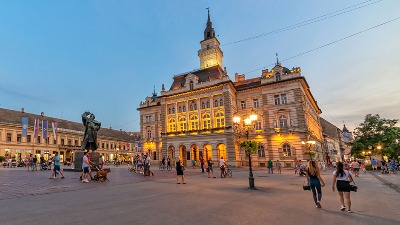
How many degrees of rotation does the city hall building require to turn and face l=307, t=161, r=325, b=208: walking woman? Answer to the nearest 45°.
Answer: approximately 45° to its left
